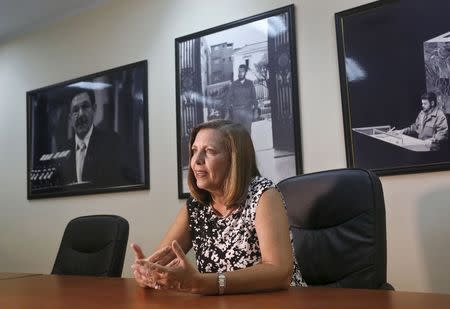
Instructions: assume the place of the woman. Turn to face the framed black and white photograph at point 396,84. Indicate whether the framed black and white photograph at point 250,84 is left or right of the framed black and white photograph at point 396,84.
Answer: left

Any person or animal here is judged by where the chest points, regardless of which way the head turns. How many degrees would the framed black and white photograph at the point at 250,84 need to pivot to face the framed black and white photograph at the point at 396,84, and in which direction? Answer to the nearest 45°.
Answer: approximately 90° to its left

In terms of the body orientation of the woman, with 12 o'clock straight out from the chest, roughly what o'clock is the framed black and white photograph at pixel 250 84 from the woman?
The framed black and white photograph is roughly at 5 o'clock from the woman.

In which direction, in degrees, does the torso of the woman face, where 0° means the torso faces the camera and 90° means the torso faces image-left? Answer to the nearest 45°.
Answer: approximately 45°

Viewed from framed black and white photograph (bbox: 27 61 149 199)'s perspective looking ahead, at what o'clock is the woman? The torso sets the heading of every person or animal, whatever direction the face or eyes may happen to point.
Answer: The woman is roughly at 10 o'clock from the framed black and white photograph.

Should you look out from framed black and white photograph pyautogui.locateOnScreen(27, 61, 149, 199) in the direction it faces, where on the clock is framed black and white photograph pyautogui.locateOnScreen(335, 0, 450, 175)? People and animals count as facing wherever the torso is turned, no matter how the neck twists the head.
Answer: framed black and white photograph pyautogui.locateOnScreen(335, 0, 450, 175) is roughly at 9 o'clock from framed black and white photograph pyautogui.locateOnScreen(27, 61, 149, 199).

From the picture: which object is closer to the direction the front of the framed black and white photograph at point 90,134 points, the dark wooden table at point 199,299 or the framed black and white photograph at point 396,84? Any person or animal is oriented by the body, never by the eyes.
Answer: the dark wooden table

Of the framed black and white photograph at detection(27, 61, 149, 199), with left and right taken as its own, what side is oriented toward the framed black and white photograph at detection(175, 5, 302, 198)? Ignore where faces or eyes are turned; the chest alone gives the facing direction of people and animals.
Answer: left

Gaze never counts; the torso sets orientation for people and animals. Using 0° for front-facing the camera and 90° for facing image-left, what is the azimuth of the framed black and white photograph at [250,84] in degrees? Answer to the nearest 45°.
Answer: approximately 45°

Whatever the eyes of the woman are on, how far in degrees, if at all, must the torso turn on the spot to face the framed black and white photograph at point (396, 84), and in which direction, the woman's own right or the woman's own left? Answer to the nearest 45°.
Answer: approximately 180°
